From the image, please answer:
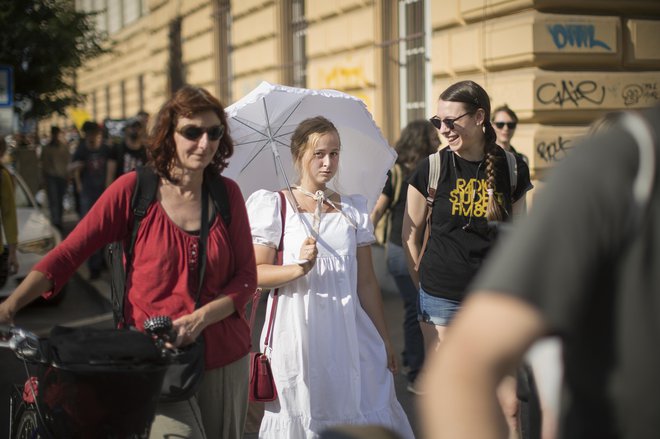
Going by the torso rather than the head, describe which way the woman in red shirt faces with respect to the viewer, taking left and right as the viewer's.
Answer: facing the viewer

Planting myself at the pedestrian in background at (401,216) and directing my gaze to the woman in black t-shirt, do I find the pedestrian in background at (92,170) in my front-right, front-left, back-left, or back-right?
back-right

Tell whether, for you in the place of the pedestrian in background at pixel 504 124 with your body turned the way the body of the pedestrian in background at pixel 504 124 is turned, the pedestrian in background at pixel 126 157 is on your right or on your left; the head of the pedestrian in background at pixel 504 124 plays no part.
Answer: on your right

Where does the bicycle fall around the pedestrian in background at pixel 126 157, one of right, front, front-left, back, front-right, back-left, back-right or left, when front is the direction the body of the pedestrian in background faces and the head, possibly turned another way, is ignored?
front

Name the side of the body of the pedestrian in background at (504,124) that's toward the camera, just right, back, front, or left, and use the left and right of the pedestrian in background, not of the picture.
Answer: front

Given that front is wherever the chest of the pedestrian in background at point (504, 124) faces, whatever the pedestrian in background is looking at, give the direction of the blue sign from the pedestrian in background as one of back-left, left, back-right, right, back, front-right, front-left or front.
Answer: back-right

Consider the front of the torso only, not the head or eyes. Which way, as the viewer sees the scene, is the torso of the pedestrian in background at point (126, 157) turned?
toward the camera

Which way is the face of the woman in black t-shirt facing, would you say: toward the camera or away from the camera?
toward the camera

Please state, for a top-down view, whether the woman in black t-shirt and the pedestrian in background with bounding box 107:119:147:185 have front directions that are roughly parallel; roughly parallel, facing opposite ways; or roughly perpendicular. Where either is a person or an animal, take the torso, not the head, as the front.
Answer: roughly parallel

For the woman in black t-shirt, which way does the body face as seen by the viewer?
toward the camera

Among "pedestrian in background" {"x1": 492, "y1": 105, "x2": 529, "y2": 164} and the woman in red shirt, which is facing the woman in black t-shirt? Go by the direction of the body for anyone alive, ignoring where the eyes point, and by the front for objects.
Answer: the pedestrian in background

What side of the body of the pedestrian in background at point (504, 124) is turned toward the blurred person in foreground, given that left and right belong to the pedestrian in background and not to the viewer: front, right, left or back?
front

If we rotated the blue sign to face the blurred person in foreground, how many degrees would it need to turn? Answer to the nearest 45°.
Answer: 0° — it already faces them

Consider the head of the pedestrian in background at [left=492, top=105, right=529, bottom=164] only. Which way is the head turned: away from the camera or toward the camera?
toward the camera

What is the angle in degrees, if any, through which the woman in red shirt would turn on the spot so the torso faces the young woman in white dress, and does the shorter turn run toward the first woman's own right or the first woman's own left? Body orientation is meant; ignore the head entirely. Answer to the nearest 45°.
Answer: approximately 135° to the first woman's own left
